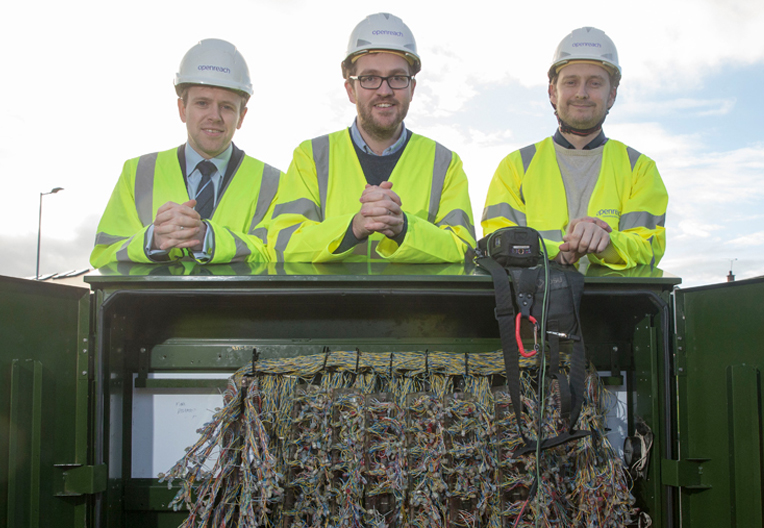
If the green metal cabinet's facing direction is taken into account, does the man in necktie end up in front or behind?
behind

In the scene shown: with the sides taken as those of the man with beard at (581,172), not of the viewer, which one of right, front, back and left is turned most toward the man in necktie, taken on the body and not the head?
right

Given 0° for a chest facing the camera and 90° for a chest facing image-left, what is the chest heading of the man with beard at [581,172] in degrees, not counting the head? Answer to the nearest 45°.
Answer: approximately 0°

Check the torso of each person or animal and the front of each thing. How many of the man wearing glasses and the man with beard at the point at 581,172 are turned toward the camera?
2
